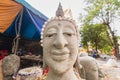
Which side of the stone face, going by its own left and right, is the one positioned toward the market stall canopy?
back

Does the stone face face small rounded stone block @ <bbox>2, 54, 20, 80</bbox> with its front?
no

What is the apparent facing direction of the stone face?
toward the camera
